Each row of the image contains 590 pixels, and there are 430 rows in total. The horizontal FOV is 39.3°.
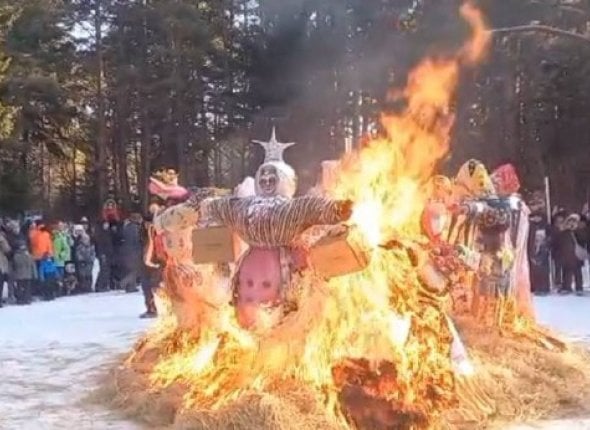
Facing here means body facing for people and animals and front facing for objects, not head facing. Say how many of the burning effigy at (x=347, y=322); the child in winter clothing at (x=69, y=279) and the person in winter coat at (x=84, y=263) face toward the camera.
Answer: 3

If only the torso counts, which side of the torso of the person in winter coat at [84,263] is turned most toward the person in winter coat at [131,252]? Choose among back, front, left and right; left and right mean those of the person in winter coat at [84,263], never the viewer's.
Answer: left

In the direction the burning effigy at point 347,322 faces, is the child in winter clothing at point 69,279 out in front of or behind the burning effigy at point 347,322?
behind

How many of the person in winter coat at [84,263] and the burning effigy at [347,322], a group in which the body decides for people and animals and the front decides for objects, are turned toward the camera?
2

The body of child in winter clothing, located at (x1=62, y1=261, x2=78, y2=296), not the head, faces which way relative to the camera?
toward the camera

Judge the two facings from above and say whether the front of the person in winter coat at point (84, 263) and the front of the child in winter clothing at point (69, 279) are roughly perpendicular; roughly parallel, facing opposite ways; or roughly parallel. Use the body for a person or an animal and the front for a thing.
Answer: roughly parallel

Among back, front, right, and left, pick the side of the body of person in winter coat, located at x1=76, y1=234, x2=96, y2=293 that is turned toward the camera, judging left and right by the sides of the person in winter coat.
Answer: front

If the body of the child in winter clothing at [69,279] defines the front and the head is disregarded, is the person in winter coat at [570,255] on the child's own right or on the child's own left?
on the child's own left

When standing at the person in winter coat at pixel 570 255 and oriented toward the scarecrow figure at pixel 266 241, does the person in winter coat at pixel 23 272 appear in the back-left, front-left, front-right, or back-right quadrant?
front-right

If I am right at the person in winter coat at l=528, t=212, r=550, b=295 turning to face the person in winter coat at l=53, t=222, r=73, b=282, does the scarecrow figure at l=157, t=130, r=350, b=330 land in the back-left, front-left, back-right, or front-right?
front-left
